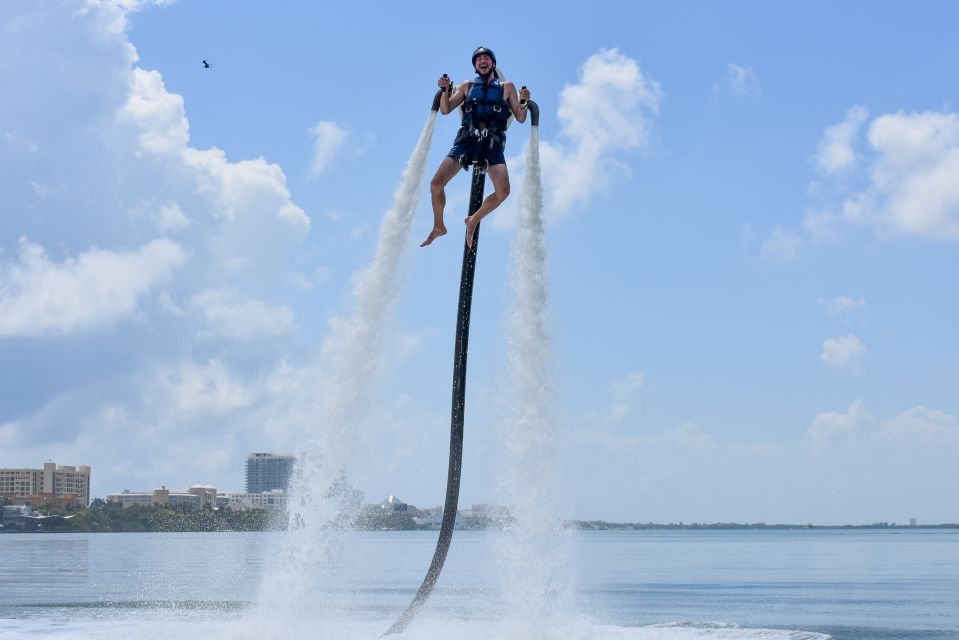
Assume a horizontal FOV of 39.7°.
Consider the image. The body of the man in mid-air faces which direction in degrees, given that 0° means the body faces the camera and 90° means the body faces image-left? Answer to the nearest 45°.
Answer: approximately 0°
